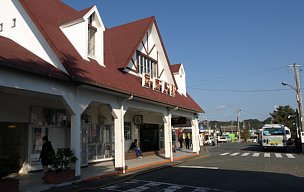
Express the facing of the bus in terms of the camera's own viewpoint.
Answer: facing the viewer

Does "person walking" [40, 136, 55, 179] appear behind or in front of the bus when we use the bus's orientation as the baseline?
in front

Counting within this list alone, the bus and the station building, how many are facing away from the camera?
0

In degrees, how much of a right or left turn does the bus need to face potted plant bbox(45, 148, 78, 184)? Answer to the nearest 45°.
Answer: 0° — it already faces it

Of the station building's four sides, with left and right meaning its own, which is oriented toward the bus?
left

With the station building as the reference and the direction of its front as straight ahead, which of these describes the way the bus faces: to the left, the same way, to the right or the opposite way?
to the right

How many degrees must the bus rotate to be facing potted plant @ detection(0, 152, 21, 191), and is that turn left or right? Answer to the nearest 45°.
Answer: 0° — it already faces it

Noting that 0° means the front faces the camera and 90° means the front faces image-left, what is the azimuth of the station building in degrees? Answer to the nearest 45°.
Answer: approximately 315°
